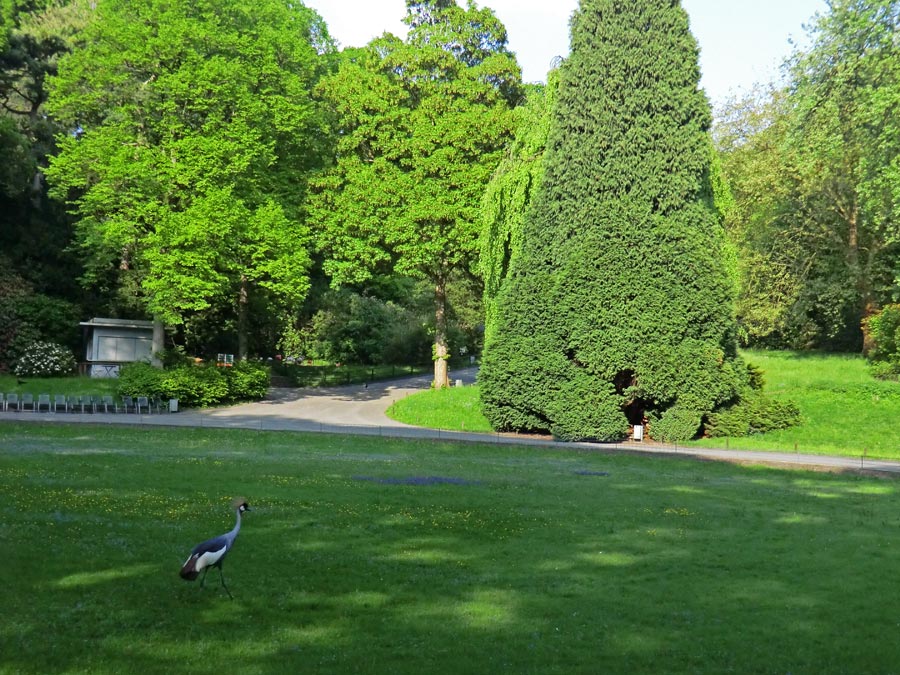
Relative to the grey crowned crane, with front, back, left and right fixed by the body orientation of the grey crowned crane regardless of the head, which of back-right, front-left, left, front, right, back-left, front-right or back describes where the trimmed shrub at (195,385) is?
left

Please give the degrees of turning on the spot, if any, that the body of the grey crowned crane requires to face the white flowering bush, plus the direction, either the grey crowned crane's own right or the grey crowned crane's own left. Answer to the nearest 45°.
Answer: approximately 90° to the grey crowned crane's own left

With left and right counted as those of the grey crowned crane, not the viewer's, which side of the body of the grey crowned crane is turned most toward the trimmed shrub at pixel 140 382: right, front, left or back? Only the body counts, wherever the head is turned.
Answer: left

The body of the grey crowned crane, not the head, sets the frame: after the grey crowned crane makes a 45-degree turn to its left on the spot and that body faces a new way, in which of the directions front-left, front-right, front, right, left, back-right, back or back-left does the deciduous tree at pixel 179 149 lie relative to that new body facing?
front-left

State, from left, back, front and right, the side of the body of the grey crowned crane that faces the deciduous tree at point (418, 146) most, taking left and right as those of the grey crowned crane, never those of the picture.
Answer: left

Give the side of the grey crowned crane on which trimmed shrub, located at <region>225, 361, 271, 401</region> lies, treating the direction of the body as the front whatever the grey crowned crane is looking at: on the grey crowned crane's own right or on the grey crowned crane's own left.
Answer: on the grey crowned crane's own left

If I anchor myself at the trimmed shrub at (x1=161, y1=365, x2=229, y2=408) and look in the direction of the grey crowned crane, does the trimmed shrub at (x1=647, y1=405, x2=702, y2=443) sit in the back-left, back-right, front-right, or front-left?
front-left

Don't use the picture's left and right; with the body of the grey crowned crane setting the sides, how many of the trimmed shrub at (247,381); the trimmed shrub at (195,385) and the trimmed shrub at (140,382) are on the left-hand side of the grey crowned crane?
3

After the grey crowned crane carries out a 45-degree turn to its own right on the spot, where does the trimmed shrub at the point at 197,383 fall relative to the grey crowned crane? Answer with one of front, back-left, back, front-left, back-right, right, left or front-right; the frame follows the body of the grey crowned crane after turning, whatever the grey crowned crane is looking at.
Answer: back-left

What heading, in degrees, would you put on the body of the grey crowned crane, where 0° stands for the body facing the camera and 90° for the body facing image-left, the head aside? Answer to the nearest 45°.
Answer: approximately 270°

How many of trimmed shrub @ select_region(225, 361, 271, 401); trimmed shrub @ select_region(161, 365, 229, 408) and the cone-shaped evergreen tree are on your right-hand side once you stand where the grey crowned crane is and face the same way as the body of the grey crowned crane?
0
